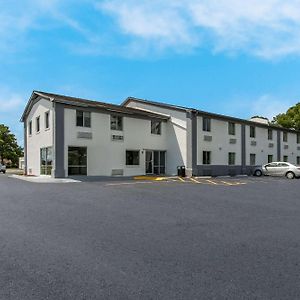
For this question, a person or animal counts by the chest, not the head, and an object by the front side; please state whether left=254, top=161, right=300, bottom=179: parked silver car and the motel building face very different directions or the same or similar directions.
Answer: very different directions

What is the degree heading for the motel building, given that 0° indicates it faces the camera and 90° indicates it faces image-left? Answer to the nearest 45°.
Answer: approximately 315°

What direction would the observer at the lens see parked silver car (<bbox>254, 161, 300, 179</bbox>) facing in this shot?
facing away from the viewer and to the left of the viewer

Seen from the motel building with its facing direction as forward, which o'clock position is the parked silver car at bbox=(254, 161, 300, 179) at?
The parked silver car is roughly at 10 o'clock from the motel building.

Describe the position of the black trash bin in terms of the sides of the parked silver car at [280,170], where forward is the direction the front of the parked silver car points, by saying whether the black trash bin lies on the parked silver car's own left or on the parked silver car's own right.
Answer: on the parked silver car's own left
